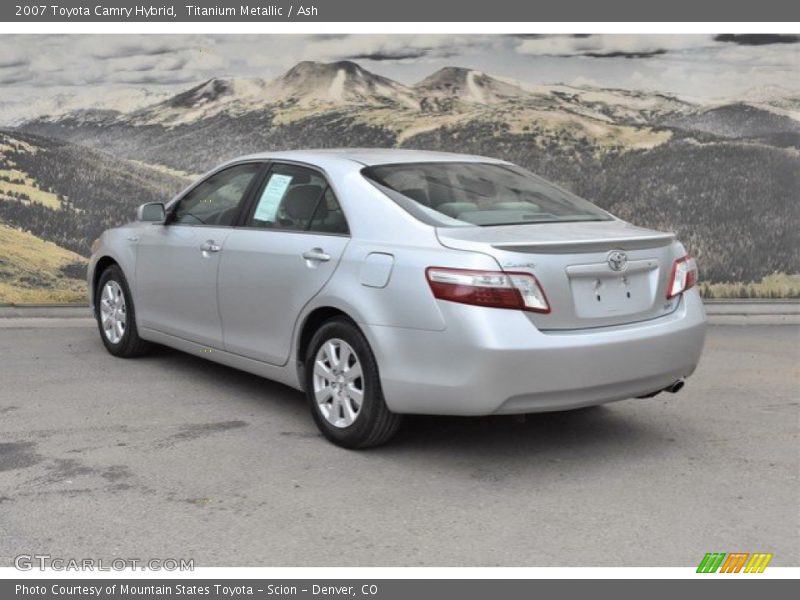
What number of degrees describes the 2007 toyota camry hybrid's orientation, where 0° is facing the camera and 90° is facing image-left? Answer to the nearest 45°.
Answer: approximately 135°
